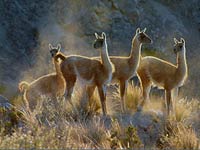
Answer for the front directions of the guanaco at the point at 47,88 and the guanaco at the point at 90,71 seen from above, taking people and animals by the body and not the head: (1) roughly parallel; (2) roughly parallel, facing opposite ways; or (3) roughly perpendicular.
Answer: roughly parallel

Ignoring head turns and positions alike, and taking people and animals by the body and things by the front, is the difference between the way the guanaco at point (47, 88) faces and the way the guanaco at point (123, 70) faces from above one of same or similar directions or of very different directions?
same or similar directions

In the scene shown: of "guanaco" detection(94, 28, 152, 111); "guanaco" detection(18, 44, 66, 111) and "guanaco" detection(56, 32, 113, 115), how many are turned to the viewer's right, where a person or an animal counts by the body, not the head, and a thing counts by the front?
3

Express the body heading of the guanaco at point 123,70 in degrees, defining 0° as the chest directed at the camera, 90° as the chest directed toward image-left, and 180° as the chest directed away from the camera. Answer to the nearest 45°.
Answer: approximately 270°

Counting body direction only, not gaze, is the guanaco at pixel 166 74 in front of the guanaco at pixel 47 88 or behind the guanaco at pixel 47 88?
in front

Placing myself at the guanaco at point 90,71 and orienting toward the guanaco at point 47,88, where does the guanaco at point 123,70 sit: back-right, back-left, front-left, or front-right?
back-right

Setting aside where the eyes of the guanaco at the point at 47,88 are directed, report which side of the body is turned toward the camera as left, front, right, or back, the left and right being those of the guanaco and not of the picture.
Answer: right

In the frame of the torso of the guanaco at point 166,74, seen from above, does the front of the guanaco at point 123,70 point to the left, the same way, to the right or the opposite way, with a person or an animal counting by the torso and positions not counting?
the same way

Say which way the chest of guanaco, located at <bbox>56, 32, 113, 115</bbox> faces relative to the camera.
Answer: to the viewer's right

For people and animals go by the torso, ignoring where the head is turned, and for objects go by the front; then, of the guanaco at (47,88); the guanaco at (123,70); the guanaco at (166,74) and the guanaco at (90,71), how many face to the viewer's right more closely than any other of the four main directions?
4

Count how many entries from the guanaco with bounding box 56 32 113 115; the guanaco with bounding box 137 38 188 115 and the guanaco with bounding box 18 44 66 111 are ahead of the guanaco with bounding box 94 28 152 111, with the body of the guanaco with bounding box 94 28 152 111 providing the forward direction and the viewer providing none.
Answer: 1

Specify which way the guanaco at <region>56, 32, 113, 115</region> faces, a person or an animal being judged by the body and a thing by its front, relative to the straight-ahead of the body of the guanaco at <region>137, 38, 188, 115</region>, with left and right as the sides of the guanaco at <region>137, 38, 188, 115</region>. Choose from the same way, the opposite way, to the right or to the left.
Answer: the same way

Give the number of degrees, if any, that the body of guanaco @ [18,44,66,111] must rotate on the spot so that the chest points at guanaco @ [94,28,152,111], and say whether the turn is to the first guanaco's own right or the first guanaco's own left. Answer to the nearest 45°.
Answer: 0° — it already faces it

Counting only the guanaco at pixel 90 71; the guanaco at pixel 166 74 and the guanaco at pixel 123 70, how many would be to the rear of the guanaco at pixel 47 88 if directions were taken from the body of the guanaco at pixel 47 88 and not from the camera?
0

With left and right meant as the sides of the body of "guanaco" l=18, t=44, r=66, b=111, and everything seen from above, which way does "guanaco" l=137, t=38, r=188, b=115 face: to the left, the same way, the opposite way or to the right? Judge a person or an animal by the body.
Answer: the same way

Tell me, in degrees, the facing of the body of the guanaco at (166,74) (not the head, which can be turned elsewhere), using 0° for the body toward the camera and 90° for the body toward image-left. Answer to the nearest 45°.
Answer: approximately 270°
